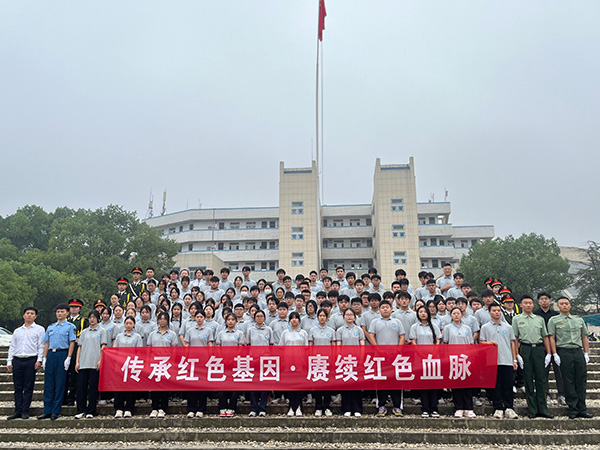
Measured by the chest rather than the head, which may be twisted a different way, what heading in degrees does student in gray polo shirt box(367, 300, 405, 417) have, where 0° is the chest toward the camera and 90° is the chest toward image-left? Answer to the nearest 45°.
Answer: approximately 0°

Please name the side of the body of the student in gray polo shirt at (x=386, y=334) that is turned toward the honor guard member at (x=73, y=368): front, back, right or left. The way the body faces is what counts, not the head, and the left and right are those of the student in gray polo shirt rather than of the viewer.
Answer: right

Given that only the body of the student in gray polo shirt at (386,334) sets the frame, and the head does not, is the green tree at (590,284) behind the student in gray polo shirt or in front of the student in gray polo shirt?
behind

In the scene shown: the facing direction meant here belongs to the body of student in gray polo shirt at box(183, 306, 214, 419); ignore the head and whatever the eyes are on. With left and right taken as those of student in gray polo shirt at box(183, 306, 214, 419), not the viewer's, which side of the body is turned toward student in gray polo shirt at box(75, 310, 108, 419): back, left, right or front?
right

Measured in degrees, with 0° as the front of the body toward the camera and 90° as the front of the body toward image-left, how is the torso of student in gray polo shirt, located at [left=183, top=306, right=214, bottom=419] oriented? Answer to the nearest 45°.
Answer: approximately 0°

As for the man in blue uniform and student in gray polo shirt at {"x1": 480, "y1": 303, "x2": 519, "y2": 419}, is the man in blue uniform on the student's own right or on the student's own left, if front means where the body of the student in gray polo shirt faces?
on the student's own right
